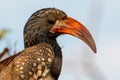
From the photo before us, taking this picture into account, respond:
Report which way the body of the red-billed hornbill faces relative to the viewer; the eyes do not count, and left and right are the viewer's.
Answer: facing to the right of the viewer
